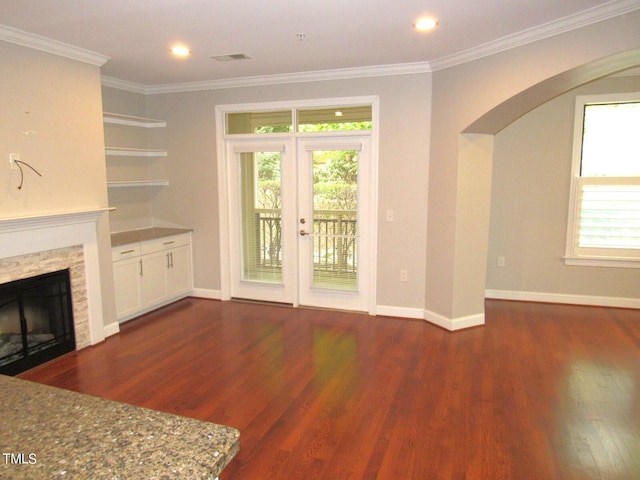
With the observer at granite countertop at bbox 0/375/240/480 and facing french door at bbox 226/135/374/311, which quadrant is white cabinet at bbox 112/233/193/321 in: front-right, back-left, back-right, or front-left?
front-left

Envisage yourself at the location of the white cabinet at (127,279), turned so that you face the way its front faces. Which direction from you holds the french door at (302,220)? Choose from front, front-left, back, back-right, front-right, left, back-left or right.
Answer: front-left

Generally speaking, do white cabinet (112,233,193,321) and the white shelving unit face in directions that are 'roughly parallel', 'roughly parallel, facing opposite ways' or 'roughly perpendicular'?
roughly parallel

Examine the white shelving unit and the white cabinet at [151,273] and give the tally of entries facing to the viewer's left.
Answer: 0

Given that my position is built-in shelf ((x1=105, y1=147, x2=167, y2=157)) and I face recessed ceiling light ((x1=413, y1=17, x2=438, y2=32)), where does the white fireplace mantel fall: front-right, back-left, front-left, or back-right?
front-right

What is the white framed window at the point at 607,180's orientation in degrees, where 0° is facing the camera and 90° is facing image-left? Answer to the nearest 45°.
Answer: approximately 45°

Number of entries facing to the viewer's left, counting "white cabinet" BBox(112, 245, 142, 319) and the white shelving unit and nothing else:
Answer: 0

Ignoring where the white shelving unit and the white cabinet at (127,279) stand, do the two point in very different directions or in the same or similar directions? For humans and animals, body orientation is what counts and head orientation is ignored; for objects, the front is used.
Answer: same or similar directions

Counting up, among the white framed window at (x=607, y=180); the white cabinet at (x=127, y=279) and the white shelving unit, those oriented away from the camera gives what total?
0

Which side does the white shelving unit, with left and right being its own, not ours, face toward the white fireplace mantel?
right

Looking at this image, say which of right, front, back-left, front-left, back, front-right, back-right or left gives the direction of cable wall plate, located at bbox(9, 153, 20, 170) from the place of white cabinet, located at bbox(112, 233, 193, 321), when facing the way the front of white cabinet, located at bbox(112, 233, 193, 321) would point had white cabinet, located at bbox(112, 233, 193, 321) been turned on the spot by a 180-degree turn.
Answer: left

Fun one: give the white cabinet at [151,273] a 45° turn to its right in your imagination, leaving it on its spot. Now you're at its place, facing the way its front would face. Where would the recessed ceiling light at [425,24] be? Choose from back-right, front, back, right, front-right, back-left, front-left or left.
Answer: front-left

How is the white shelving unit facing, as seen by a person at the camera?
facing the viewer and to the right of the viewer

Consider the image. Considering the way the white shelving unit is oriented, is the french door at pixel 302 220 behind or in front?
in front
